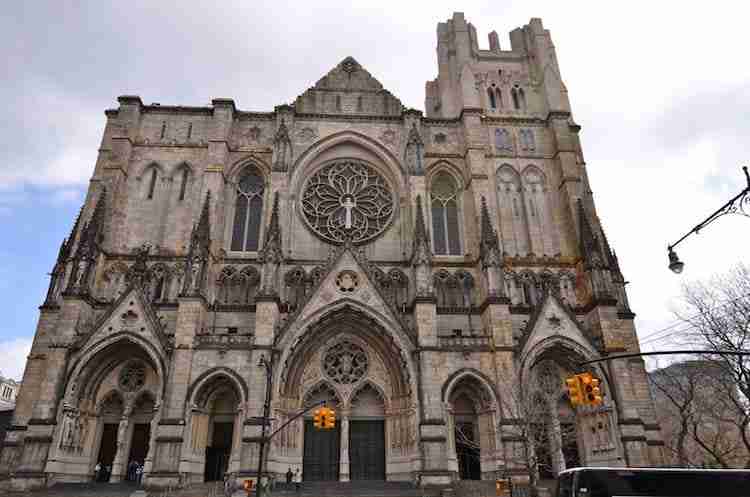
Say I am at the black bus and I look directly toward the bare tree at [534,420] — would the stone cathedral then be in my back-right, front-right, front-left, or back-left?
front-left

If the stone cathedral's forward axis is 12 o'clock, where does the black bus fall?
The black bus is roughly at 11 o'clock from the stone cathedral.

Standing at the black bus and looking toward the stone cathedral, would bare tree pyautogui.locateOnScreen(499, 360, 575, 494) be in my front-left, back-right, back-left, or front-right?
front-right

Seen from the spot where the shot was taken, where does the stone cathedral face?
facing the viewer
